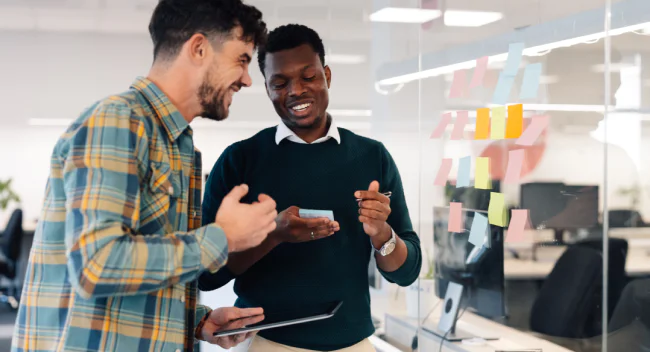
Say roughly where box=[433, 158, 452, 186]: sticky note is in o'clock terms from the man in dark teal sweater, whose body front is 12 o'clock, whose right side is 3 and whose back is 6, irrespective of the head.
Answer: The sticky note is roughly at 7 o'clock from the man in dark teal sweater.

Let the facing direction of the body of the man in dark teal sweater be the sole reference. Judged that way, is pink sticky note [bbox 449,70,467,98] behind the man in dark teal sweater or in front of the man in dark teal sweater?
behind

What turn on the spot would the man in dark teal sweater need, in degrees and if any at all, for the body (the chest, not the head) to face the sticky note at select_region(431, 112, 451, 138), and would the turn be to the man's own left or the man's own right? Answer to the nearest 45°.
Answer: approximately 135° to the man's own left

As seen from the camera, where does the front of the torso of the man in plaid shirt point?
to the viewer's right

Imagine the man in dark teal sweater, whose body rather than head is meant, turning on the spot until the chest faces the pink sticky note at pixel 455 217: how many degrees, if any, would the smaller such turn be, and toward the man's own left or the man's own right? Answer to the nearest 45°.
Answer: approximately 135° to the man's own left

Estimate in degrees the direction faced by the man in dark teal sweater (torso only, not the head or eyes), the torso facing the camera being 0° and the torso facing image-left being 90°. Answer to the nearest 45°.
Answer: approximately 0°

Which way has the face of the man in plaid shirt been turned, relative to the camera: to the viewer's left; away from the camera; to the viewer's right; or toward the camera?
to the viewer's right

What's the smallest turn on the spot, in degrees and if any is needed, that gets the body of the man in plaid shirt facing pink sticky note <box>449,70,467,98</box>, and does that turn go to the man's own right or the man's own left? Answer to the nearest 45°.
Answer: approximately 45° to the man's own left
